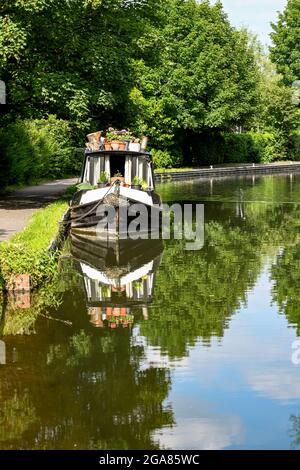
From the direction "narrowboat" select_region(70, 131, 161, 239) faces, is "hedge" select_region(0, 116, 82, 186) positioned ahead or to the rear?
to the rear

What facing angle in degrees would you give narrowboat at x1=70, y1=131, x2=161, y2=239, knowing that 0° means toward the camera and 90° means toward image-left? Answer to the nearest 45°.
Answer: approximately 0°
